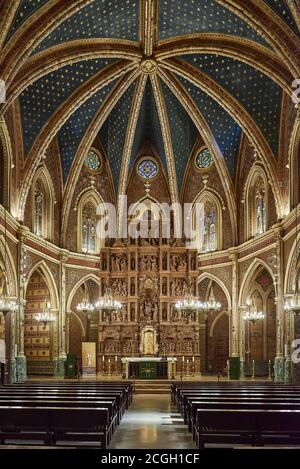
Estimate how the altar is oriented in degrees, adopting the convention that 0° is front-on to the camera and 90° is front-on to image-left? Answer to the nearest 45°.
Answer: approximately 0°

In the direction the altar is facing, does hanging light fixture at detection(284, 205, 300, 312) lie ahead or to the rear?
ahead

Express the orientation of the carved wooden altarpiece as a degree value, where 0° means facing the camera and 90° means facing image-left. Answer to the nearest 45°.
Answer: approximately 0°

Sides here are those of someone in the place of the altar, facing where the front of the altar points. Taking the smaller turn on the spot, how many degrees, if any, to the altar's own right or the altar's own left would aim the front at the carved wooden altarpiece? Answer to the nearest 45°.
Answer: approximately 180°

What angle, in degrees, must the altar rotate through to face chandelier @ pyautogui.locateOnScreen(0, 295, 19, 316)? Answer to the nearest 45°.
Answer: approximately 45° to its right

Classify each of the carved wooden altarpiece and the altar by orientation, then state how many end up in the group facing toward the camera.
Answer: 2

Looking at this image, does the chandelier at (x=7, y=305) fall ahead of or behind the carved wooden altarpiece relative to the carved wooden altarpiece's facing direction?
ahead
